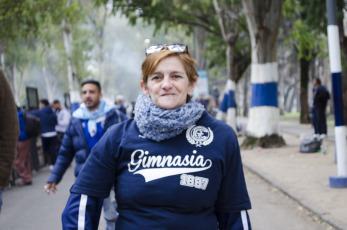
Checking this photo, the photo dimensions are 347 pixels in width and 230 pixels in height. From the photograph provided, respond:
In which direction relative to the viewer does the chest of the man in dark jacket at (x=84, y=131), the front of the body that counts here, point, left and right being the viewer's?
facing the viewer

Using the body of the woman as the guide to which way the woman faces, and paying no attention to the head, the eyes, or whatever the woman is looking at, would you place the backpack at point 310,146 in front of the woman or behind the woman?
behind

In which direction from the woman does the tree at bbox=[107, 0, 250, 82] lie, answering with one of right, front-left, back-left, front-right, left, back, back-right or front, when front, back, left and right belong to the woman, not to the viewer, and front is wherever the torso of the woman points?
back

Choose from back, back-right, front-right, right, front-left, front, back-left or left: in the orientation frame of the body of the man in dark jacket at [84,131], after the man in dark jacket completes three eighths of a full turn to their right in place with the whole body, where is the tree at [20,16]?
front-right

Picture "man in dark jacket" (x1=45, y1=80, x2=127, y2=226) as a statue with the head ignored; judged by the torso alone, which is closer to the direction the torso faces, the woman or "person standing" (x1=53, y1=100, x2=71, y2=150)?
the woman

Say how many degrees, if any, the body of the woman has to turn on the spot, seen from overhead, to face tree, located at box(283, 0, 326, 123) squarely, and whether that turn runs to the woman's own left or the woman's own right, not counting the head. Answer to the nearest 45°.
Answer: approximately 180°

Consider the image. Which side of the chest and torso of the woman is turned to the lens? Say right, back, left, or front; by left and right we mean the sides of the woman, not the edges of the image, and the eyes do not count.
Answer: front

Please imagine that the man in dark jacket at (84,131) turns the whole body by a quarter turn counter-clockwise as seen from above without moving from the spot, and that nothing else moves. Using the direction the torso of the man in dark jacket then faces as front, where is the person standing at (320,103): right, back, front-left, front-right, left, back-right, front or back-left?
front-left

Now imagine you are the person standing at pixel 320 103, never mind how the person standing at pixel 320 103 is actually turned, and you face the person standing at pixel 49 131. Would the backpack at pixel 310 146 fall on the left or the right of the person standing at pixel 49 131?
left
